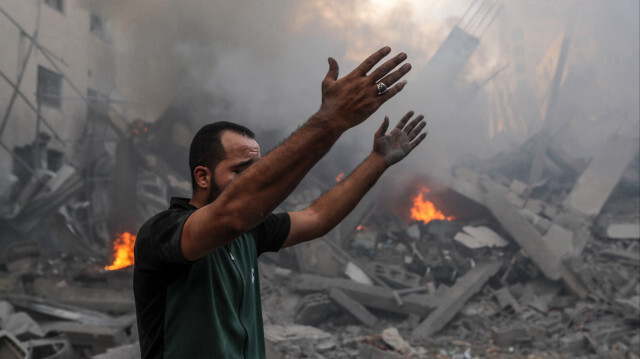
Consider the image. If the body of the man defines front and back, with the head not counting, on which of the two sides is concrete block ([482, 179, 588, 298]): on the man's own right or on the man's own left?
on the man's own left

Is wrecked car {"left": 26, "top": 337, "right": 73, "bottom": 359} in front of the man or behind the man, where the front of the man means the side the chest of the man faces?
behind

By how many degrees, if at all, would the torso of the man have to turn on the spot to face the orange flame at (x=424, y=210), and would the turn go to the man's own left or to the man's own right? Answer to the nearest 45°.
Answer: approximately 135° to the man's own left

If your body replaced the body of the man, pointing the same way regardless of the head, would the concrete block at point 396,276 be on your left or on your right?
on your left

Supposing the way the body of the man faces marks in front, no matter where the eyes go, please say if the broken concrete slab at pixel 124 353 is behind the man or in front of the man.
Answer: behind

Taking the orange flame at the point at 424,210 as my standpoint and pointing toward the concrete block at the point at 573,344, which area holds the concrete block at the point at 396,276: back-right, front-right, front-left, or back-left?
front-right

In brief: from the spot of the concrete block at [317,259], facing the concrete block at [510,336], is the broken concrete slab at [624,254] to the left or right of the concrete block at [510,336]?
left

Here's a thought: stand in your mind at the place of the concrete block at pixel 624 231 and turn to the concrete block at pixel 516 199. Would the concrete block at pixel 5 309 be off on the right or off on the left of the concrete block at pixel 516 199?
left

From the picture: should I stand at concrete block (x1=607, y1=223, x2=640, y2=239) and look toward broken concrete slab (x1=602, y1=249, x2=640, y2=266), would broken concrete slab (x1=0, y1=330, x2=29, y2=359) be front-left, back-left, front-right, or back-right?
front-right

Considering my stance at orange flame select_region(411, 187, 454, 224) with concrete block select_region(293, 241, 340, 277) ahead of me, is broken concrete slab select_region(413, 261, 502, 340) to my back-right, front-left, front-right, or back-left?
front-left

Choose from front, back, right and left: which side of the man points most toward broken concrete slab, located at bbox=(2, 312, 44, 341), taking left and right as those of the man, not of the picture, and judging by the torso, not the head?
back
